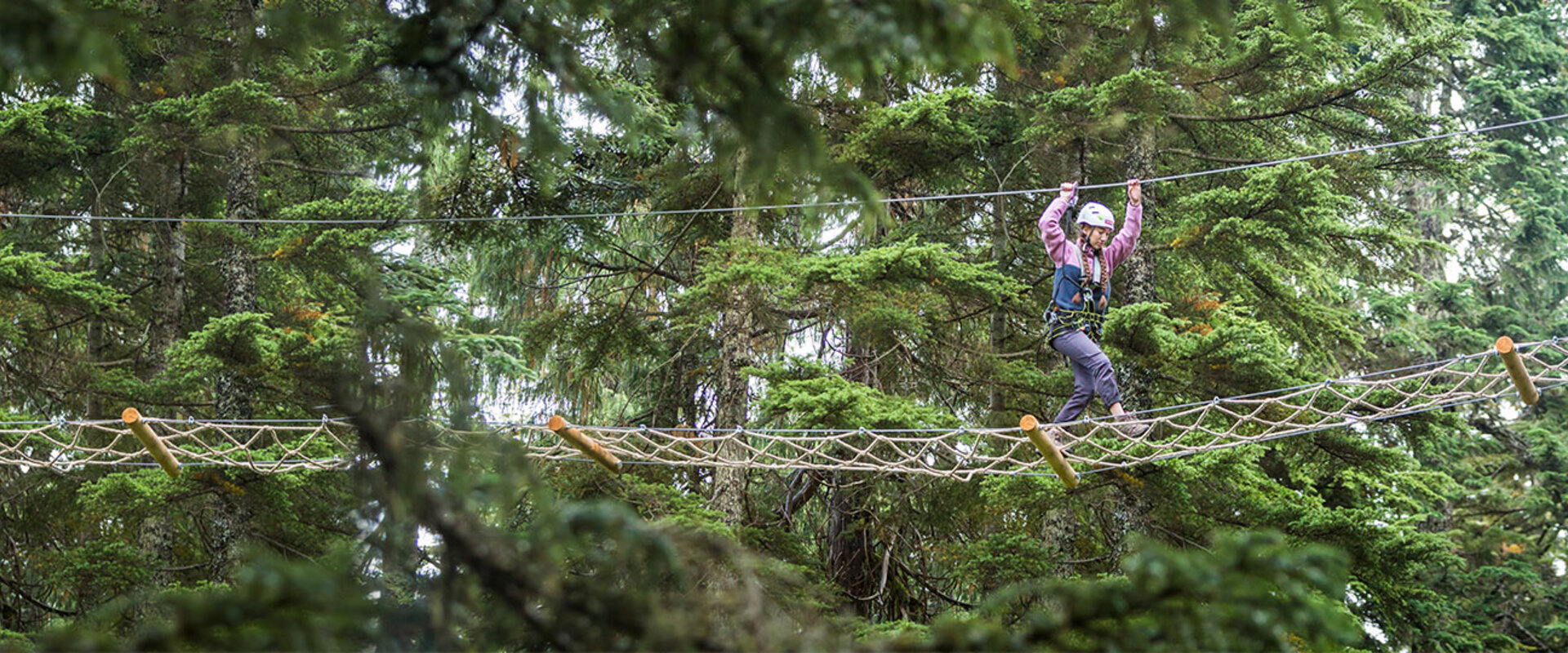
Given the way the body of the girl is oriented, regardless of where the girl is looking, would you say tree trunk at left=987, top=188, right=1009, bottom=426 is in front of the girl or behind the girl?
behind

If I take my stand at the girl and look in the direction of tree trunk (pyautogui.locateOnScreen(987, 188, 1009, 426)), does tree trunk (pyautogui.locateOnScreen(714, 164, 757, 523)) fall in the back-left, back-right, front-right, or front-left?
front-left
